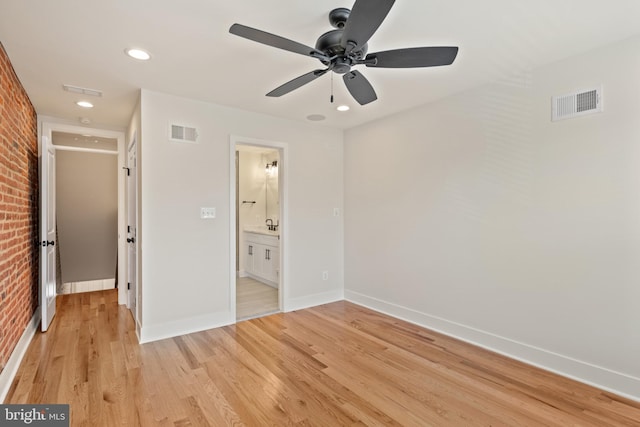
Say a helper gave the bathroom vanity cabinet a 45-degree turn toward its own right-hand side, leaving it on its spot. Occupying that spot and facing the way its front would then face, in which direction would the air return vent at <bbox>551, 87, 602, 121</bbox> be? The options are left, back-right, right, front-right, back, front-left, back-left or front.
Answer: back-left

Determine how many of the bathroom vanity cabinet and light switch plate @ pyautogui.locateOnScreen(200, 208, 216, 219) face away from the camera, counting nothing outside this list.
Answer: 0

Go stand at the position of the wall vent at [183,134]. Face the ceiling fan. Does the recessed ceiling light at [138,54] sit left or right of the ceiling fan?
right

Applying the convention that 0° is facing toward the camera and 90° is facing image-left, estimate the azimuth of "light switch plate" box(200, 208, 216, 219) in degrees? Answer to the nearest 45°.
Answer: approximately 0°

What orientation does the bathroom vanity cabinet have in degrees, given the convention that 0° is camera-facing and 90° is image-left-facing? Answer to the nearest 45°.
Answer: approximately 45°

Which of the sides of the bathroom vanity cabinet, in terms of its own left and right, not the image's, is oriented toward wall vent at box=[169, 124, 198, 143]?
front
